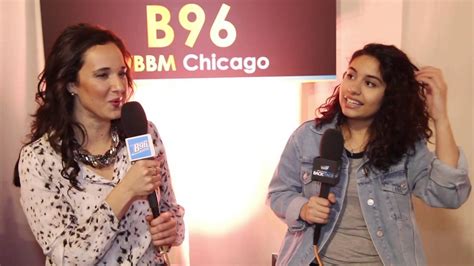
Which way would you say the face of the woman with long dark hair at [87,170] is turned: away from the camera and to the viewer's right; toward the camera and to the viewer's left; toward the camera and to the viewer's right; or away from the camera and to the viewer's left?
toward the camera and to the viewer's right

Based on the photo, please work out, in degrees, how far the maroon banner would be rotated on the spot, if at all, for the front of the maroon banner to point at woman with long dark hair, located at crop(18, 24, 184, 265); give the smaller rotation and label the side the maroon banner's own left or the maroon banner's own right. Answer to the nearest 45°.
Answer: approximately 45° to the maroon banner's own right

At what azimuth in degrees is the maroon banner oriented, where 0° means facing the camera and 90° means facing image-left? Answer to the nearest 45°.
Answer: approximately 0°

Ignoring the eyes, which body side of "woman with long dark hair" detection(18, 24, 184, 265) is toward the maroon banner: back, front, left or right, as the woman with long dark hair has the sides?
left

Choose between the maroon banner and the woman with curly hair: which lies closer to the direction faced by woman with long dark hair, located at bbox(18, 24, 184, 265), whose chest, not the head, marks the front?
the woman with curly hair

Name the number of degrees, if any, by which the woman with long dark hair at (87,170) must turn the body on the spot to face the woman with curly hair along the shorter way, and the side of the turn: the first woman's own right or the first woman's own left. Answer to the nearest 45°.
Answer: approximately 45° to the first woman's own left

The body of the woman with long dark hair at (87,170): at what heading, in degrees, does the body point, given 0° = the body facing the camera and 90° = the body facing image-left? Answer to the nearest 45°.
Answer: approximately 315°
